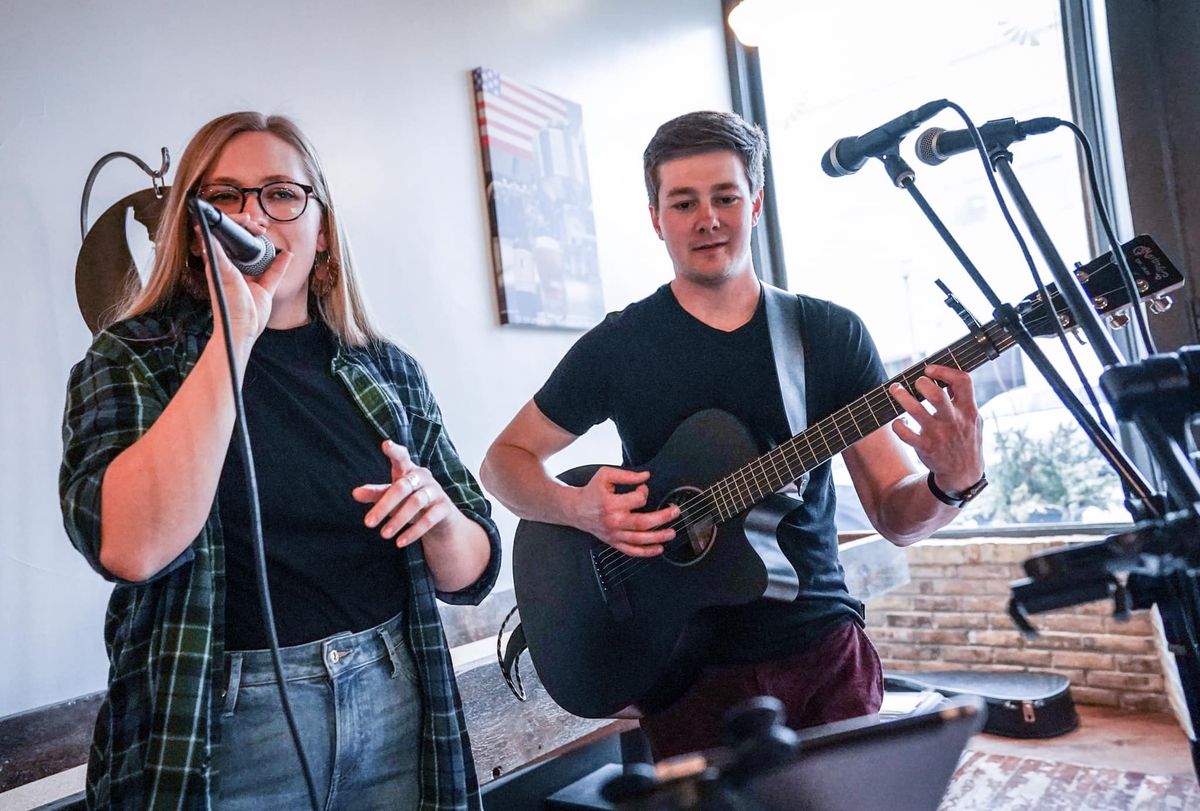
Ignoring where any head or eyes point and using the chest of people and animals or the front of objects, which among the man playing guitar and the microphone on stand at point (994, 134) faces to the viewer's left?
the microphone on stand

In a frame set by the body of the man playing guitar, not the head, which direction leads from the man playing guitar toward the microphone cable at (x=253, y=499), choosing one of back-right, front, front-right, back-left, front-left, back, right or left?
front-right

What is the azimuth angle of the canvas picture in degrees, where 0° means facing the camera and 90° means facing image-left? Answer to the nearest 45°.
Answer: approximately 315°

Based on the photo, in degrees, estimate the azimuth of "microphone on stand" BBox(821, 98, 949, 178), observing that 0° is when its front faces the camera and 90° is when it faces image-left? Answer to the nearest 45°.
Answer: approximately 90°

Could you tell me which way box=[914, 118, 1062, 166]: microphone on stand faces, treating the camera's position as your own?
facing to the left of the viewer

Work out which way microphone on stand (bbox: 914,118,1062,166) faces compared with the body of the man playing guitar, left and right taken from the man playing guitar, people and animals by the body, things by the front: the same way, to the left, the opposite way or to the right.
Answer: to the right

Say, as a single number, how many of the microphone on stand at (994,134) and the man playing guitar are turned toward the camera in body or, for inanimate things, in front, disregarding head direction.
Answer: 1

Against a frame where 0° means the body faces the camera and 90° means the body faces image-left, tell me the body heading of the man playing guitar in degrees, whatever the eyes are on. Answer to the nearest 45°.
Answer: approximately 0°

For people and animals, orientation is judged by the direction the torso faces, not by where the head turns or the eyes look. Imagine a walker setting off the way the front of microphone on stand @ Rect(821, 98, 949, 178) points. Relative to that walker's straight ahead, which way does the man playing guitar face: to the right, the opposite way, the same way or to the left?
to the left

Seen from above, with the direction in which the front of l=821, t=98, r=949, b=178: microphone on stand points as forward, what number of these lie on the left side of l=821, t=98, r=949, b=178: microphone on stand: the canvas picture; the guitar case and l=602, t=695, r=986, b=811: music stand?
1

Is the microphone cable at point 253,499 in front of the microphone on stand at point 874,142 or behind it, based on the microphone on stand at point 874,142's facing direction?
in front

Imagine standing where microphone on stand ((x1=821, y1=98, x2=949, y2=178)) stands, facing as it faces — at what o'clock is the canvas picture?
The canvas picture is roughly at 2 o'clock from the microphone on stand.
